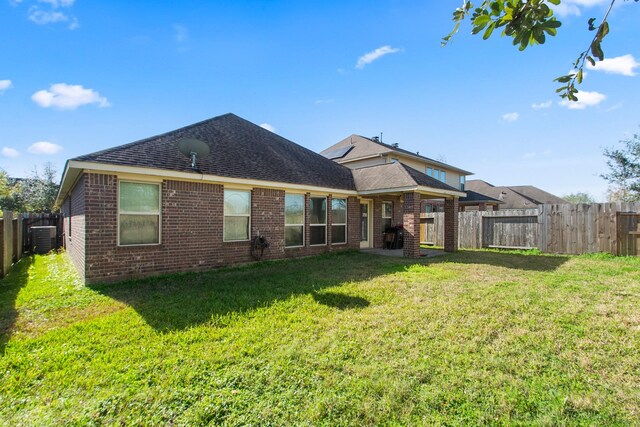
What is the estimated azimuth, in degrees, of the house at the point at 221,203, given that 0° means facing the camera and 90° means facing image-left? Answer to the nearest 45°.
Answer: approximately 135°

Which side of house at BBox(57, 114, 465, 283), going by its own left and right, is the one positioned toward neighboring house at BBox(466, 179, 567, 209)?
right

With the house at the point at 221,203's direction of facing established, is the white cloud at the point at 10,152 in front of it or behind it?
in front

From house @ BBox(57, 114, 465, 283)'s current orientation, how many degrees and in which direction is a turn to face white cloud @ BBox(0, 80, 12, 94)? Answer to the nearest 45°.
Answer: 0° — it already faces it

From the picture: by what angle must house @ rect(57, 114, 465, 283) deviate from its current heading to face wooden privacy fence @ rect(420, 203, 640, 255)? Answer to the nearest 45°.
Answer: approximately 135° to its right

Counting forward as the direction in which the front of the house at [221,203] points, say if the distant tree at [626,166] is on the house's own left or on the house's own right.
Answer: on the house's own right
